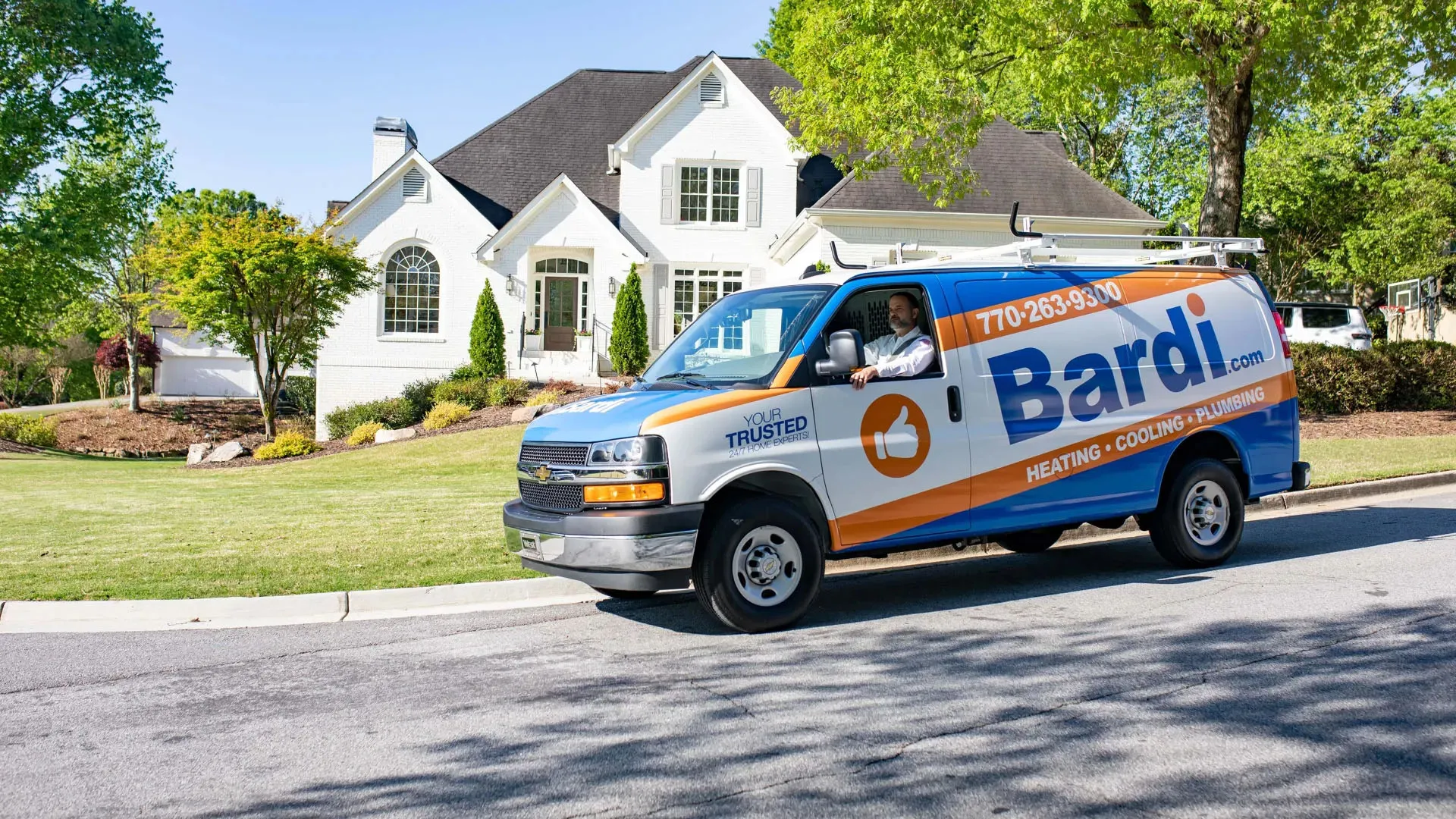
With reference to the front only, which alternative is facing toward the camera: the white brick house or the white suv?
the white brick house

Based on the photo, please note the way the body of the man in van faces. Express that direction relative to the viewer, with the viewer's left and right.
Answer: facing the viewer and to the left of the viewer

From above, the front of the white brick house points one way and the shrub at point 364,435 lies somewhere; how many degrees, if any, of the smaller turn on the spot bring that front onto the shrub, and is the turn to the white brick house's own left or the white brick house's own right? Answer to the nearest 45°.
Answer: approximately 45° to the white brick house's own right

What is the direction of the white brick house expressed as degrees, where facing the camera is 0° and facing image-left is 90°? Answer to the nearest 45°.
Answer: approximately 0°

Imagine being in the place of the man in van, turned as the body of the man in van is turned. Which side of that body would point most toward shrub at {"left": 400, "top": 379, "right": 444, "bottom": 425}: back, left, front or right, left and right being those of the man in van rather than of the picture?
right

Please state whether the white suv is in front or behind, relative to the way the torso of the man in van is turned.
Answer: behind

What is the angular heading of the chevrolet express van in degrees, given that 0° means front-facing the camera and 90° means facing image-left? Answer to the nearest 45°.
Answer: approximately 45°

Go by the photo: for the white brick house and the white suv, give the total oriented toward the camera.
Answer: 1
